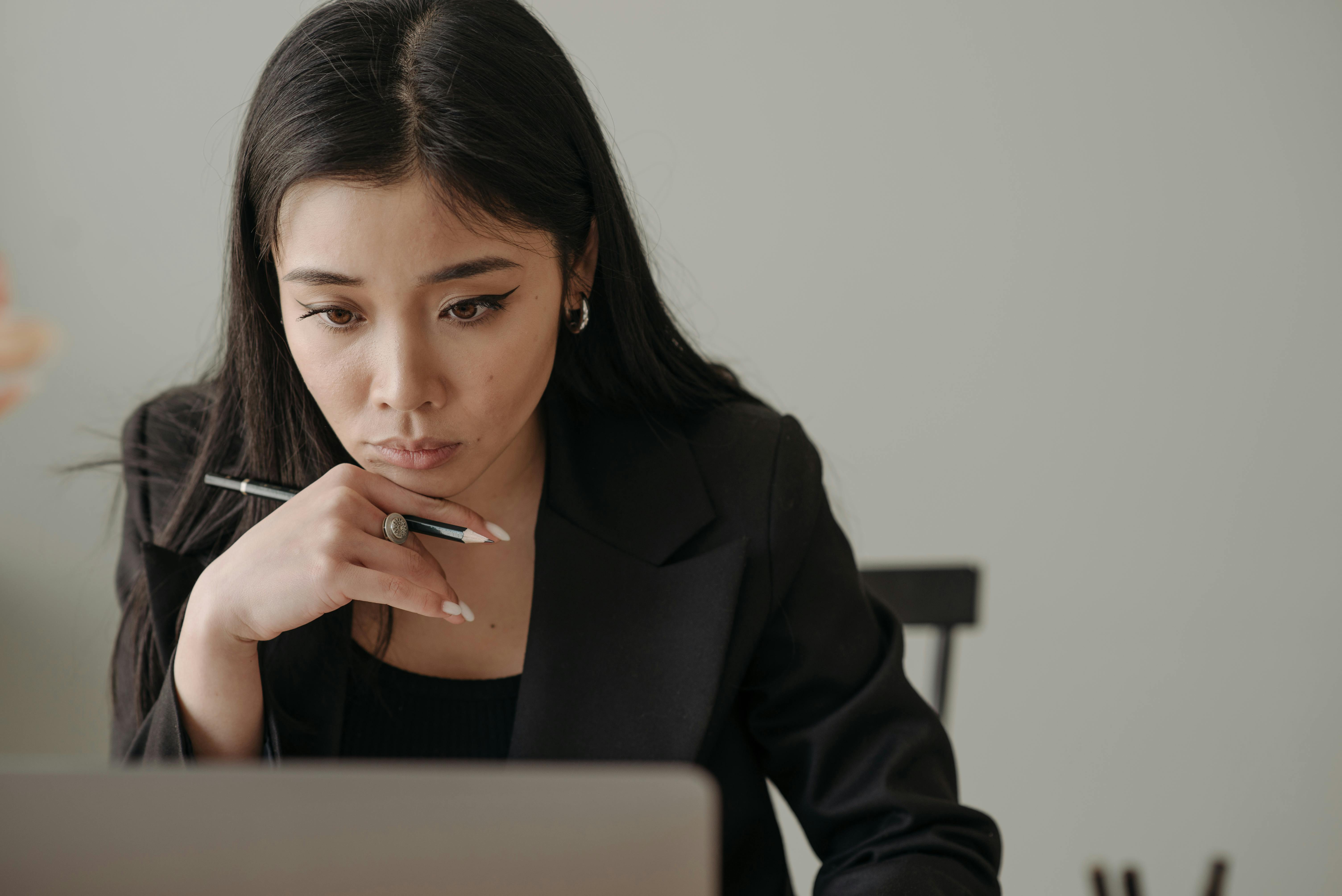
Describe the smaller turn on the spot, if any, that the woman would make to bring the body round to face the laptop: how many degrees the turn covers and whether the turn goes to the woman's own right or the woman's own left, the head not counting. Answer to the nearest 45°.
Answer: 0° — they already face it

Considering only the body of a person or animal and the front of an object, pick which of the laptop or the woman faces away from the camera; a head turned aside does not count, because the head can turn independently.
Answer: the laptop

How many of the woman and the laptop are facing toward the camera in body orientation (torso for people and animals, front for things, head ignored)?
1

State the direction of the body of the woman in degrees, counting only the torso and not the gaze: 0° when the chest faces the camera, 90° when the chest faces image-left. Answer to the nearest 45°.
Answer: approximately 0°

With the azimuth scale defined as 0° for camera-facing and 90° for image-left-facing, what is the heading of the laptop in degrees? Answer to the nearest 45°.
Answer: approximately 180°

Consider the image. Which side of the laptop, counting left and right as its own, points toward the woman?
front

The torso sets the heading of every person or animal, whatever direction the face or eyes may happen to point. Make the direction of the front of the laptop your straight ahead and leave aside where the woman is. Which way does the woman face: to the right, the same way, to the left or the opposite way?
the opposite way
